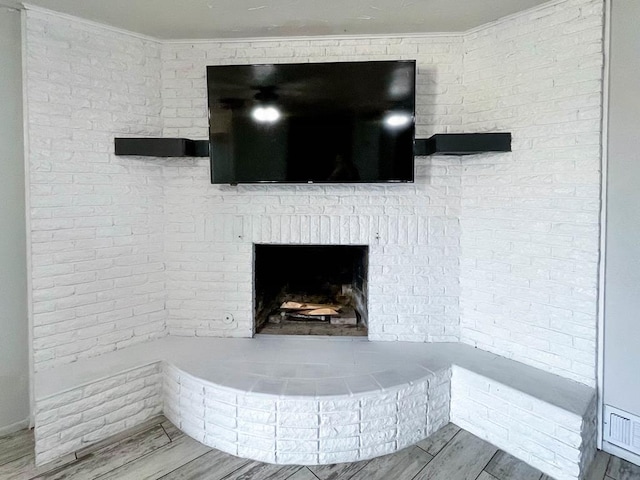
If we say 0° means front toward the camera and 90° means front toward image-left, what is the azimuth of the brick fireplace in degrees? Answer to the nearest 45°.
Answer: approximately 0°

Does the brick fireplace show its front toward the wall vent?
no

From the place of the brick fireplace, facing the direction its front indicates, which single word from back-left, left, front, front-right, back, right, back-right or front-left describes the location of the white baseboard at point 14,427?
right

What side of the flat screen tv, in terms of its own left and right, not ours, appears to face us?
front

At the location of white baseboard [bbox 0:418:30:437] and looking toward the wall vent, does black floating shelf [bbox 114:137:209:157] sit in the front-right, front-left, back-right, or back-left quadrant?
front-left

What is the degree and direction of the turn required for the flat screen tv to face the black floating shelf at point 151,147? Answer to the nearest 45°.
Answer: approximately 90° to its right

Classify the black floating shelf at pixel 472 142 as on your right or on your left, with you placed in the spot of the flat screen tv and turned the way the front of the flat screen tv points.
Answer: on your left
